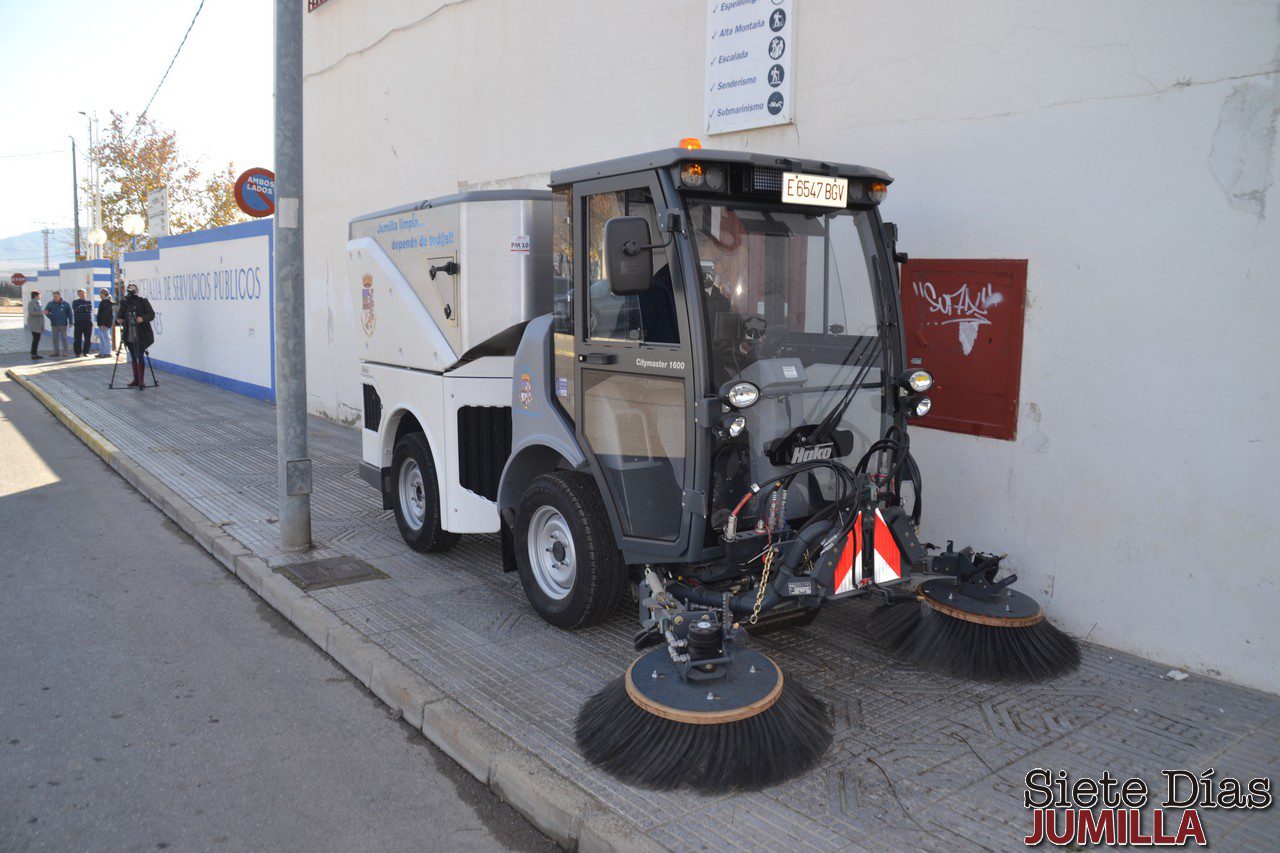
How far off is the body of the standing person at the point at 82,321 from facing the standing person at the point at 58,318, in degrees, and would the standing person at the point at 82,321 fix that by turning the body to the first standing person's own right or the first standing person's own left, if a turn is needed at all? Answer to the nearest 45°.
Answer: approximately 135° to the first standing person's own right

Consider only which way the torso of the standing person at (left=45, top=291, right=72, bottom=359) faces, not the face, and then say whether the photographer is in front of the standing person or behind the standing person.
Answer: in front

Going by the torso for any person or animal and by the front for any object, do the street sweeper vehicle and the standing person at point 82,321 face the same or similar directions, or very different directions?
same or similar directions

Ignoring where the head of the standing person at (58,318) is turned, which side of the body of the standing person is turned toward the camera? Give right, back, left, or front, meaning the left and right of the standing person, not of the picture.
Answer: front

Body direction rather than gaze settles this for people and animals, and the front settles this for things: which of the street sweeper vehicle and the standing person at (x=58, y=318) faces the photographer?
the standing person

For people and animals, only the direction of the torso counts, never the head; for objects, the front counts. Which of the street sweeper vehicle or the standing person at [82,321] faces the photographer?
the standing person

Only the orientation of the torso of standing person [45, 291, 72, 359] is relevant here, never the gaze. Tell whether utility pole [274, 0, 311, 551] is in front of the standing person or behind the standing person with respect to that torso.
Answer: in front

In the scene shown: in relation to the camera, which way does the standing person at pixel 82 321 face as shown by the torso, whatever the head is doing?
toward the camera

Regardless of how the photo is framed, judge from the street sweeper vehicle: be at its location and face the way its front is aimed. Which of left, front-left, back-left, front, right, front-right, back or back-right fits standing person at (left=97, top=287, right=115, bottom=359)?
back

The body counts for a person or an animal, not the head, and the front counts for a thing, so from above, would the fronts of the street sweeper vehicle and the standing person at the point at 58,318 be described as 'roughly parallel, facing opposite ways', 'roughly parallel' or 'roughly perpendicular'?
roughly parallel
